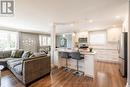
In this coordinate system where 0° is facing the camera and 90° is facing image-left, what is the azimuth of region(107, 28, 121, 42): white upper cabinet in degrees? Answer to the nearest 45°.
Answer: approximately 0°
